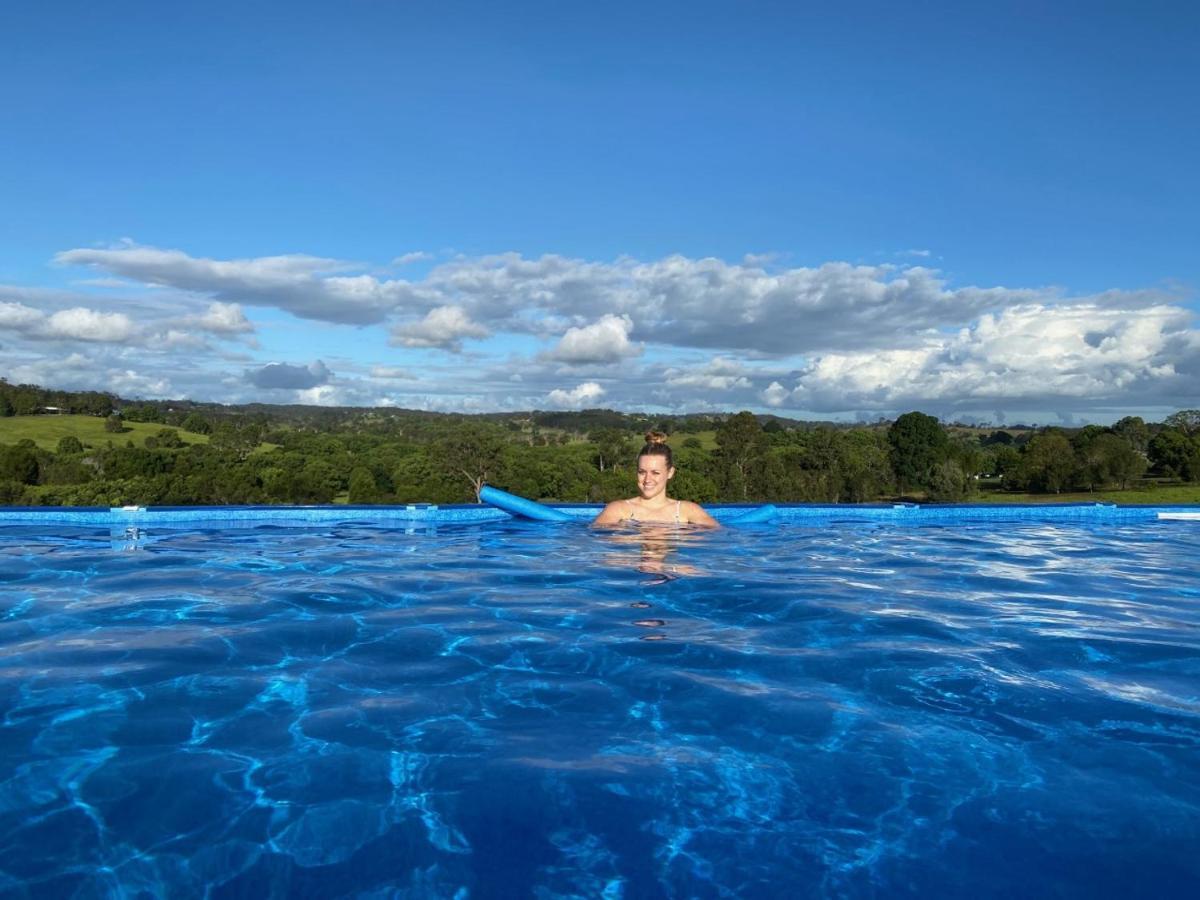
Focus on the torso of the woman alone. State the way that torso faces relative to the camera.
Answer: toward the camera

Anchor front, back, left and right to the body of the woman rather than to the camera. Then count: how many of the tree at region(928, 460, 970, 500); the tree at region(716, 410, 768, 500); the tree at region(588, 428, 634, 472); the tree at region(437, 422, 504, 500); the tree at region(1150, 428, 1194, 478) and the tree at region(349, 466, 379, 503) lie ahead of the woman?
0

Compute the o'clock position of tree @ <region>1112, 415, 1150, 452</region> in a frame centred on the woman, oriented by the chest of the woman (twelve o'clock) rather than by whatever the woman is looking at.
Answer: The tree is roughly at 7 o'clock from the woman.

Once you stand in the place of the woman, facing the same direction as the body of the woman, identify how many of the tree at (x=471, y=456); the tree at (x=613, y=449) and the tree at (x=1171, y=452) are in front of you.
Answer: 0

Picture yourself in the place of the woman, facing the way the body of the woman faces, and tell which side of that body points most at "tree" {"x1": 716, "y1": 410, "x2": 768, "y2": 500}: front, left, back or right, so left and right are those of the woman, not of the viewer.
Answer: back

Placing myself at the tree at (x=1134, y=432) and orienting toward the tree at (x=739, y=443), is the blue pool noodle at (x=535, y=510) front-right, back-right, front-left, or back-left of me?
front-left

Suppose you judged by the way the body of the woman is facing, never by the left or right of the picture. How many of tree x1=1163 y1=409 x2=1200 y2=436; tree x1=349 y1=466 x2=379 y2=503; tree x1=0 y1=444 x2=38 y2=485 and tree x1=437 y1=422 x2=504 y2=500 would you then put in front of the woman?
0

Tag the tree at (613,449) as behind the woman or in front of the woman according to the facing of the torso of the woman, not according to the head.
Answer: behind

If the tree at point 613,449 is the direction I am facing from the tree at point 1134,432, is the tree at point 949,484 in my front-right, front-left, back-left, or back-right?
front-left

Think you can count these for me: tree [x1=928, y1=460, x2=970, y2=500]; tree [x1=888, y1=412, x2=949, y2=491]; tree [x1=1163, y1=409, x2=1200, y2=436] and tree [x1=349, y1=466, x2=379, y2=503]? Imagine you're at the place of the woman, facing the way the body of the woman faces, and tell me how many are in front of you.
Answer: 0

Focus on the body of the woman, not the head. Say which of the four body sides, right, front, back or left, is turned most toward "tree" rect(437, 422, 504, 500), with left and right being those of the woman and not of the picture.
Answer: back

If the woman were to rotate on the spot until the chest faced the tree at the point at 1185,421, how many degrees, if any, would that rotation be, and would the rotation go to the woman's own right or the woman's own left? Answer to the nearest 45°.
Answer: approximately 135° to the woman's own left

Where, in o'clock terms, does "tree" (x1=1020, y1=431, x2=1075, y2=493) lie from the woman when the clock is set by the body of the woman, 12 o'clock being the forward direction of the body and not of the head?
The tree is roughly at 7 o'clock from the woman.

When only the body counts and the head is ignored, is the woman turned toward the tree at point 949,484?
no

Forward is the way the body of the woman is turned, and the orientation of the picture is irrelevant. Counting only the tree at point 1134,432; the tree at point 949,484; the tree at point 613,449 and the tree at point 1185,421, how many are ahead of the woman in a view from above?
0

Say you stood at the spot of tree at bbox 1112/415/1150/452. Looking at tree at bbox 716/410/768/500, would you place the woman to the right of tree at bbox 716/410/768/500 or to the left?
left

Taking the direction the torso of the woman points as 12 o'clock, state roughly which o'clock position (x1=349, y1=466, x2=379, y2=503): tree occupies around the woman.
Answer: The tree is roughly at 5 o'clock from the woman.

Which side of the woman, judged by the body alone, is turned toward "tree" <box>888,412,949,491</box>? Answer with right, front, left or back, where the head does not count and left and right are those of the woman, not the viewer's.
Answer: back

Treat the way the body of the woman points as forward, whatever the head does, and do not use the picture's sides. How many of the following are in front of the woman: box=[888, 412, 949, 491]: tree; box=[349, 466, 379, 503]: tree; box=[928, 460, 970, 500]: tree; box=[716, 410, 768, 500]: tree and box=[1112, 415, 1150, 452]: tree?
0
